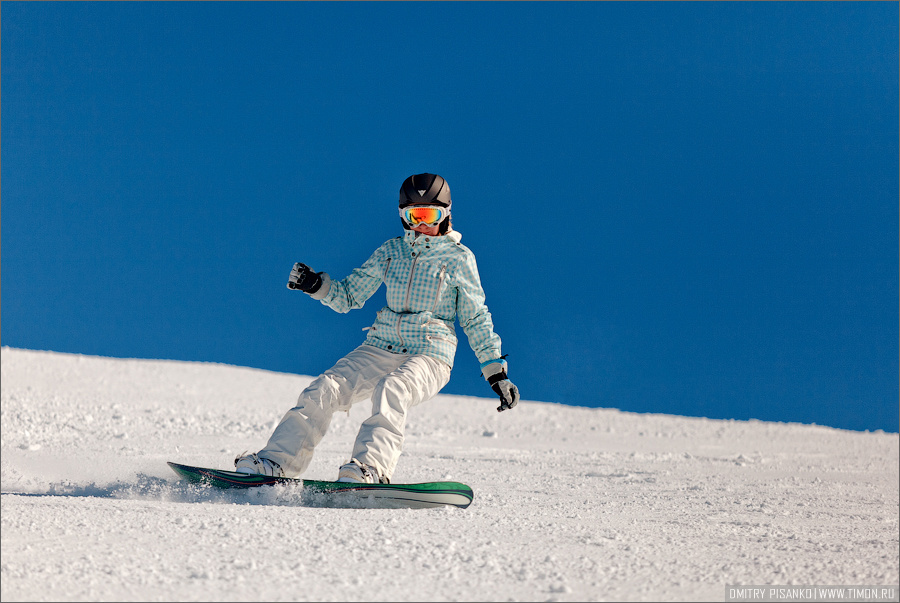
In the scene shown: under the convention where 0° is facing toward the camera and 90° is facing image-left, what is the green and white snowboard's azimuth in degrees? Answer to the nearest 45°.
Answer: approximately 270°
